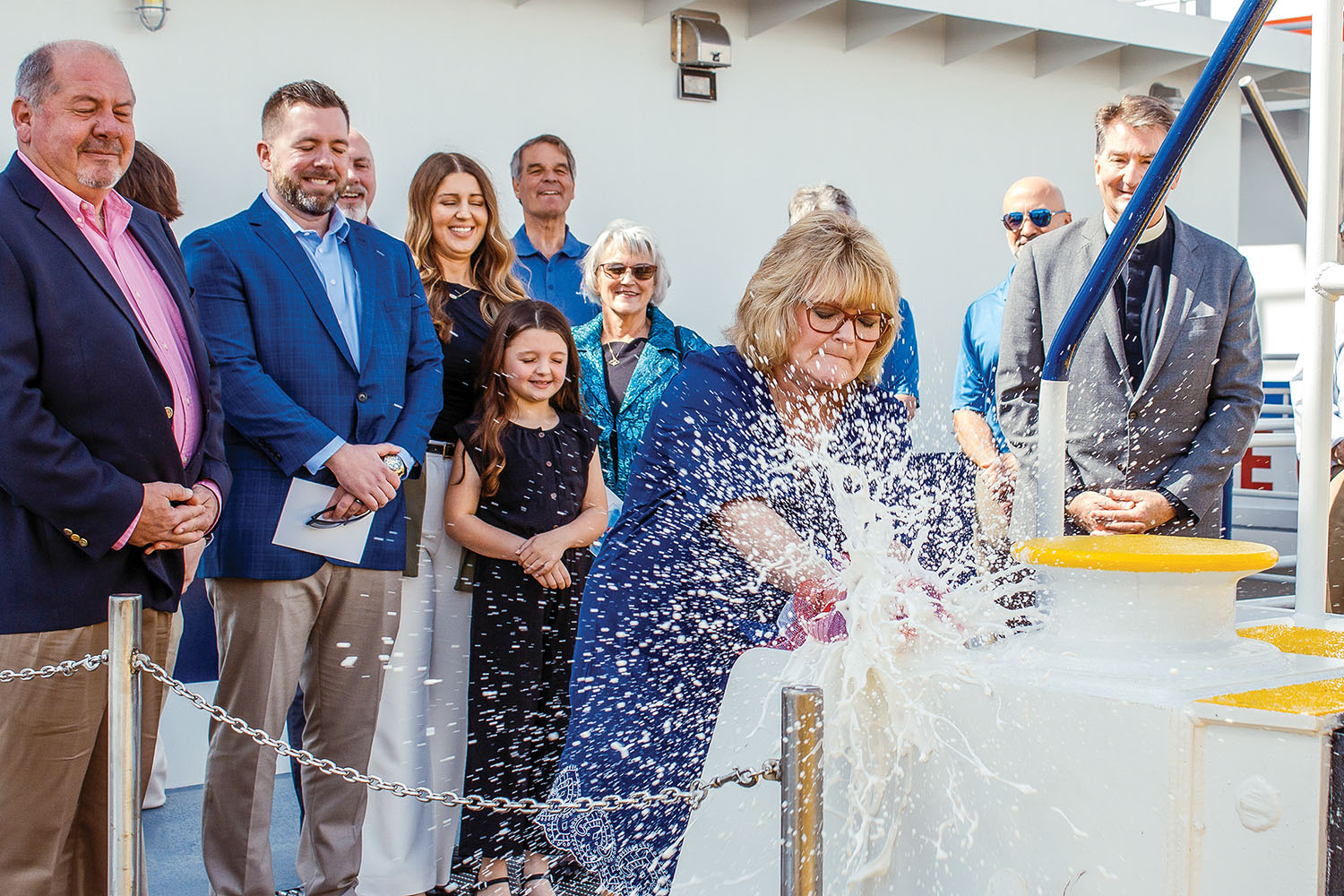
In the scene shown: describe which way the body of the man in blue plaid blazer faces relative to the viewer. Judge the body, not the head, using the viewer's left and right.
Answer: facing the viewer and to the right of the viewer

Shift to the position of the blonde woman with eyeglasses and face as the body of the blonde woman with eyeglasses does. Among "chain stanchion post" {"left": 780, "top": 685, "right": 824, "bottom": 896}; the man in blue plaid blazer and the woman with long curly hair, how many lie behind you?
2

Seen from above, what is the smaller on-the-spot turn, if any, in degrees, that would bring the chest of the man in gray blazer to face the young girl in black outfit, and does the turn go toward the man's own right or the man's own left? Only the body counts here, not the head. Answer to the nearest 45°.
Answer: approximately 90° to the man's own right

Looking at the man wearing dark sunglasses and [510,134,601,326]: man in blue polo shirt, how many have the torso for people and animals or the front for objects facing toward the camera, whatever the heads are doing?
2

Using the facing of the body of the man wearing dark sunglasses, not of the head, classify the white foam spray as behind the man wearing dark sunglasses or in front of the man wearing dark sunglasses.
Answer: in front

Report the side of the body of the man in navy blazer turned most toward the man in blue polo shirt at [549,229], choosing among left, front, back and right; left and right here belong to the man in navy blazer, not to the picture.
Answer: left

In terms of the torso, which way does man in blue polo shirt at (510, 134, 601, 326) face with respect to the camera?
toward the camera

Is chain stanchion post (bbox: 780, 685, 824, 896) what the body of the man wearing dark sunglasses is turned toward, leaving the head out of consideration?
yes

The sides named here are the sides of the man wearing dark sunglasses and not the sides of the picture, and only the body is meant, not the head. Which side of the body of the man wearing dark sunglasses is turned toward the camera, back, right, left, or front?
front

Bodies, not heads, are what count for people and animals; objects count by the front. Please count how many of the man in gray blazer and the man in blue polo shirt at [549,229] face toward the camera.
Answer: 2

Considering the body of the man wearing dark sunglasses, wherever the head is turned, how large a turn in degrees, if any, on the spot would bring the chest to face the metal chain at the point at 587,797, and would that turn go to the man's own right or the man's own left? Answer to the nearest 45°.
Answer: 0° — they already face it

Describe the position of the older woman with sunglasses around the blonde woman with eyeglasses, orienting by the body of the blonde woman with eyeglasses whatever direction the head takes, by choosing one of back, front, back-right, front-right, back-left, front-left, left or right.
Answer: back-left
